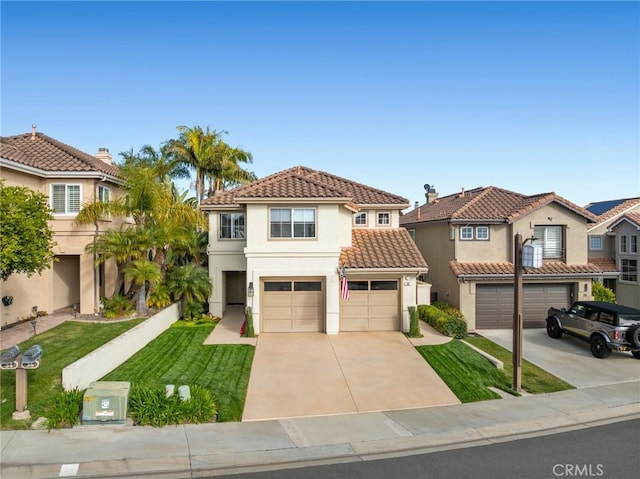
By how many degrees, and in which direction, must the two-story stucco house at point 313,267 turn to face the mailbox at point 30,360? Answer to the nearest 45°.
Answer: approximately 45° to its right

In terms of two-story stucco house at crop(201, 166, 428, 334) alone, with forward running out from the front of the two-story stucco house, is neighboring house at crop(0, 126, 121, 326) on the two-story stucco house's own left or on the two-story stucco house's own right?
on the two-story stucco house's own right

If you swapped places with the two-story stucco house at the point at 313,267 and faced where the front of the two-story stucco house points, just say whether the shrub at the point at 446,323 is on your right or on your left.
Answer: on your left

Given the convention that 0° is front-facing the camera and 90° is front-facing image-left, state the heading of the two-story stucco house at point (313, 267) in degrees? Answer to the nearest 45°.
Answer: approximately 0°

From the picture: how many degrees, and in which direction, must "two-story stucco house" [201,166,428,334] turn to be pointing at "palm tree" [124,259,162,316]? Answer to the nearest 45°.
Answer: approximately 90° to its right

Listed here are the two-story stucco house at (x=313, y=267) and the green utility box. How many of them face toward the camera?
2

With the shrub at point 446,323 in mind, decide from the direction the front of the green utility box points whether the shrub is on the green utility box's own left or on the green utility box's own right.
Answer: on the green utility box's own left

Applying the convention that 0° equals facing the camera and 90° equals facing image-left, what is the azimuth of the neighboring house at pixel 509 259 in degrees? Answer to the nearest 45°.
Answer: approximately 315°

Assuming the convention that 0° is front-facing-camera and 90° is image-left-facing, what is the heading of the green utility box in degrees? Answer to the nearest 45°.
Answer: approximately 0°
